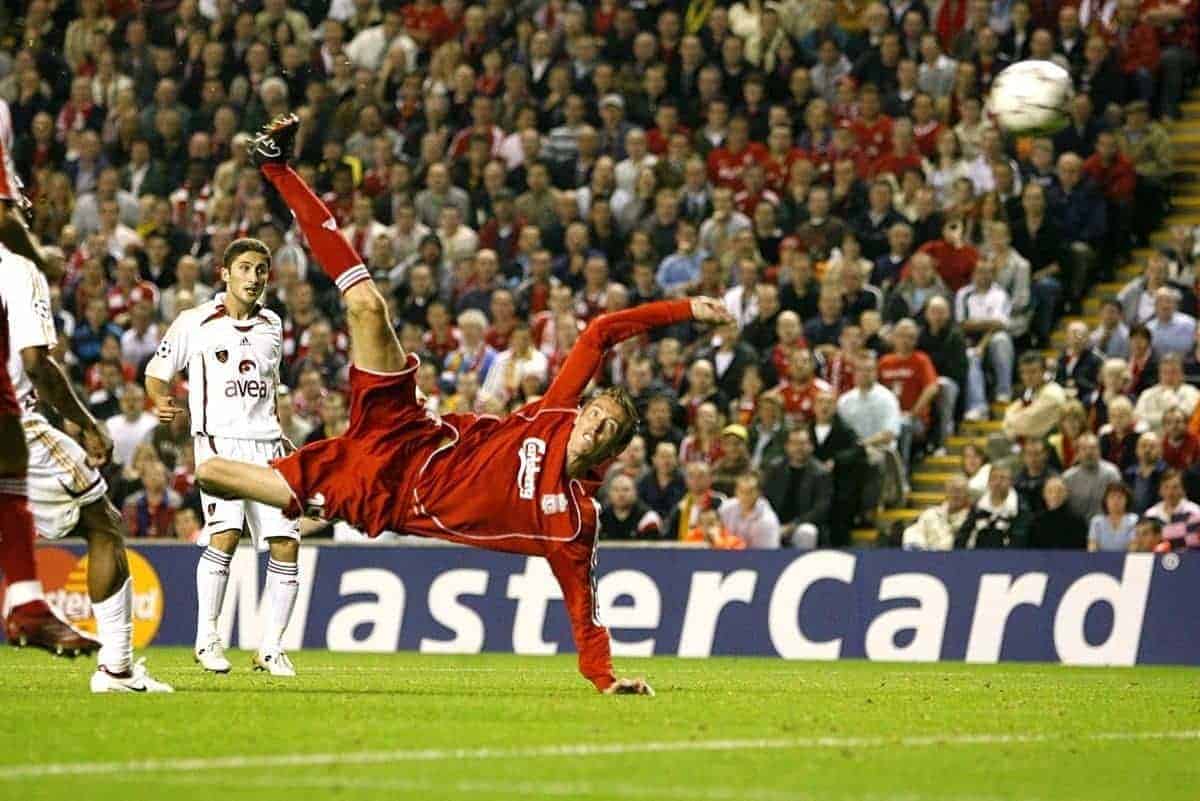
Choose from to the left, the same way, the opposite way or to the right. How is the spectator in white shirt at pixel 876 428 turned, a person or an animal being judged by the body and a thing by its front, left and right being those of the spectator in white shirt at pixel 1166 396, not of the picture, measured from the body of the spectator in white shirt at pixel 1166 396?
the same way

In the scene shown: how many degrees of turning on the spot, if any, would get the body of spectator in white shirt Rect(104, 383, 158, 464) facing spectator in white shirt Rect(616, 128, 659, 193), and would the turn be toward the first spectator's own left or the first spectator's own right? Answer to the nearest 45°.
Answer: approximately 90° to the first spectator's own left

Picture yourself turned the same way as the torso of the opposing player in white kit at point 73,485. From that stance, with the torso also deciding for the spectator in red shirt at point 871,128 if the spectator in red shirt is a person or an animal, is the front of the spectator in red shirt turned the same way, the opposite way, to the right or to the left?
to the right

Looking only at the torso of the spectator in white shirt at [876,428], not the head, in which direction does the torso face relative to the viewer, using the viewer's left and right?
facing the viewer

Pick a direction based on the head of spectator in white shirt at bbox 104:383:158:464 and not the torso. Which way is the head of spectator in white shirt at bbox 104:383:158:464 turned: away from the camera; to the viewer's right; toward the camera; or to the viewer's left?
toward the camera

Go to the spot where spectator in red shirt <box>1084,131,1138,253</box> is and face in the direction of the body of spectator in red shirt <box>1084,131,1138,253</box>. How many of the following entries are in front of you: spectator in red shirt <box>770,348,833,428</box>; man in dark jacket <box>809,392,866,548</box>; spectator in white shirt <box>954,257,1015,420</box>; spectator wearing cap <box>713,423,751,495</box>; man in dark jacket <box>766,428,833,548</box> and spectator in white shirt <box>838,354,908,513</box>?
6

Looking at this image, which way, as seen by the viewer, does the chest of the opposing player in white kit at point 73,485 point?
to the viewer's right

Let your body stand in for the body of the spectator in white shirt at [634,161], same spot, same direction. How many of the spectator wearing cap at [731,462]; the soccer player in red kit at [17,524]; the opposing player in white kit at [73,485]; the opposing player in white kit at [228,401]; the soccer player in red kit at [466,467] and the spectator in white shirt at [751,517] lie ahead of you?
6

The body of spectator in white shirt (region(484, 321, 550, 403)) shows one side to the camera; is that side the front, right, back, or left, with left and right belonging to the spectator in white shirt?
front

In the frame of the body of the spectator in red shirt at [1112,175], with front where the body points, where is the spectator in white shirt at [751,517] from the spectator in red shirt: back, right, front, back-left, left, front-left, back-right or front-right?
front

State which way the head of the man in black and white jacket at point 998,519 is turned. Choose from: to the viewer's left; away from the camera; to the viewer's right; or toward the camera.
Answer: toward the camera

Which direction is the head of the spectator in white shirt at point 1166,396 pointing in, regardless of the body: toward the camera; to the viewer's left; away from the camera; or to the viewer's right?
toward the camera

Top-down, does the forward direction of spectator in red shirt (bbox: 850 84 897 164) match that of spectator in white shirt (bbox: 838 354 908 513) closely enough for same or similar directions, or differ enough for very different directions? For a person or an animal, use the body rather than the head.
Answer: same or similar directions

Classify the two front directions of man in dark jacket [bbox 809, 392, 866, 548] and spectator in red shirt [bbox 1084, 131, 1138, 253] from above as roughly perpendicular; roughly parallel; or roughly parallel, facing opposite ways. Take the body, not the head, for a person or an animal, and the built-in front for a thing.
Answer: roughly parallel

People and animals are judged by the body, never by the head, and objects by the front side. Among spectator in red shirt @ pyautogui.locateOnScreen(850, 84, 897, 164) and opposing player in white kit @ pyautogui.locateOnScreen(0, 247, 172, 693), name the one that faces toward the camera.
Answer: the spectator in red shirt

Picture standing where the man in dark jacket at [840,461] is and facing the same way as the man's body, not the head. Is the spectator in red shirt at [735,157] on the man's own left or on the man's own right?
on the man's own right
